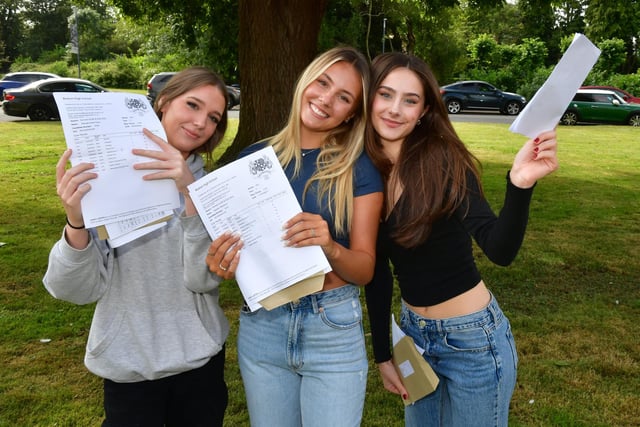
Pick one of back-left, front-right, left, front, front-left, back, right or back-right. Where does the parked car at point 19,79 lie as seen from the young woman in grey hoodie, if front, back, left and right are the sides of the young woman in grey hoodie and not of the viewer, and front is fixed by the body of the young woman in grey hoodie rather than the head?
back

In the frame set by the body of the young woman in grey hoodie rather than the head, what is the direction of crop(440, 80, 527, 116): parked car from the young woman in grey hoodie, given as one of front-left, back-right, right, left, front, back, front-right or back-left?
back-left

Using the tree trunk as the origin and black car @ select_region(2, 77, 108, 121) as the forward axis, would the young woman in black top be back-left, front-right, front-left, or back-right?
back-left

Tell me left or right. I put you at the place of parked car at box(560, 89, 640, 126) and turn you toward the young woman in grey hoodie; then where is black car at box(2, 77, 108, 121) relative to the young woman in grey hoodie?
right

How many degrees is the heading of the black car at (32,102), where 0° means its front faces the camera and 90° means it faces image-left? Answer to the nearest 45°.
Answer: approximately 270°

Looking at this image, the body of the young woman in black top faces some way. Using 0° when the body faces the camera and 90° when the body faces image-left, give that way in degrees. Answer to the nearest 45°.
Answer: approximately 45°

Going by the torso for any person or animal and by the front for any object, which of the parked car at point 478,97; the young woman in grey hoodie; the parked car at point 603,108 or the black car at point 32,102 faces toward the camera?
the young woman in grey hoodie

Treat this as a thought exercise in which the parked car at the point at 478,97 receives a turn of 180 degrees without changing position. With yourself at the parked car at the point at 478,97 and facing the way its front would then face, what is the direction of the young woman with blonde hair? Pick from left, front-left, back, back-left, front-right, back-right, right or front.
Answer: left

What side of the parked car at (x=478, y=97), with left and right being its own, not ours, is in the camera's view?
right
